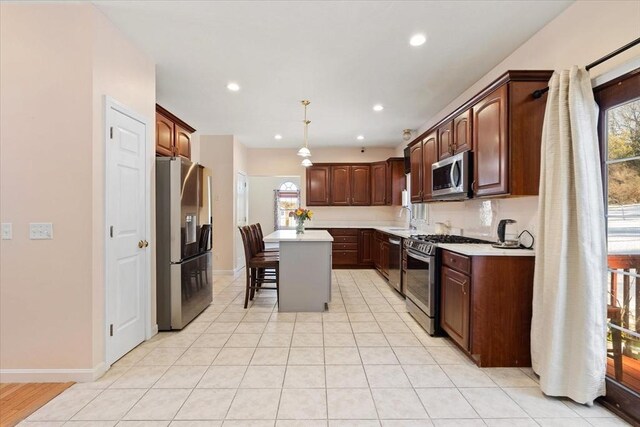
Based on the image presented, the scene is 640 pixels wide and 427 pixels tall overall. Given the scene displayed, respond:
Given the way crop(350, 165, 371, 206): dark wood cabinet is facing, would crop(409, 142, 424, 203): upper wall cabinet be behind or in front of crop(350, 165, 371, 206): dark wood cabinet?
in front

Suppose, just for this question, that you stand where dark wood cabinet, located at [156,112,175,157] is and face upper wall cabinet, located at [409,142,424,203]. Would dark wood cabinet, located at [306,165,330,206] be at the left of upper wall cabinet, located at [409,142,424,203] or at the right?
left

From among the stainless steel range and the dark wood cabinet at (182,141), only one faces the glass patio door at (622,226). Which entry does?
the dark wood cabinet

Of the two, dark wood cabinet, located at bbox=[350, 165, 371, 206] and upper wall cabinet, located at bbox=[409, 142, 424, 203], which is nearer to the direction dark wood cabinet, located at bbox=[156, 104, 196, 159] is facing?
the upper wall cabinet

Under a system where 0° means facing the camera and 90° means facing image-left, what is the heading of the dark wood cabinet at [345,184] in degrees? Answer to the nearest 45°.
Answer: approximately 0°

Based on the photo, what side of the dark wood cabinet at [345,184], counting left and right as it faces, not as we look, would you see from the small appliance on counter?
front

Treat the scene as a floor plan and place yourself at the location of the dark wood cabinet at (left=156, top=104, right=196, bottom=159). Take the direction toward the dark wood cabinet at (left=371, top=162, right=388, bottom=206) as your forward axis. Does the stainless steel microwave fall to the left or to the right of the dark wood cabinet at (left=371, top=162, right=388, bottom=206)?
right

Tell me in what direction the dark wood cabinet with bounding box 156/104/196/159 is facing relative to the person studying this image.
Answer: facing the viewer and to the right of the viewer

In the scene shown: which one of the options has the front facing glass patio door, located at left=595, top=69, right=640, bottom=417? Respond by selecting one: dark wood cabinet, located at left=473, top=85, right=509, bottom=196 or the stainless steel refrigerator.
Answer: the stainless steel refrigerator

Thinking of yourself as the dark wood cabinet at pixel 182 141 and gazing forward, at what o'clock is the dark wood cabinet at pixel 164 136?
the dark wood cabinet at pixel 164 136 is roughly at 2 o'clock from the dark wood cabinet at pixel 182 141.

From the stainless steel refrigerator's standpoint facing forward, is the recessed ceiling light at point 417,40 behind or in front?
in front

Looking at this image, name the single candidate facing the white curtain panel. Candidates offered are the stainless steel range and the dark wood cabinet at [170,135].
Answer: the dark wood cabinet

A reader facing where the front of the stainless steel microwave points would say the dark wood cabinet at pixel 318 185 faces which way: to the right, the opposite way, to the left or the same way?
to the left

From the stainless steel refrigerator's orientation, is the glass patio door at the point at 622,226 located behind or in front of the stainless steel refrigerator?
in front
